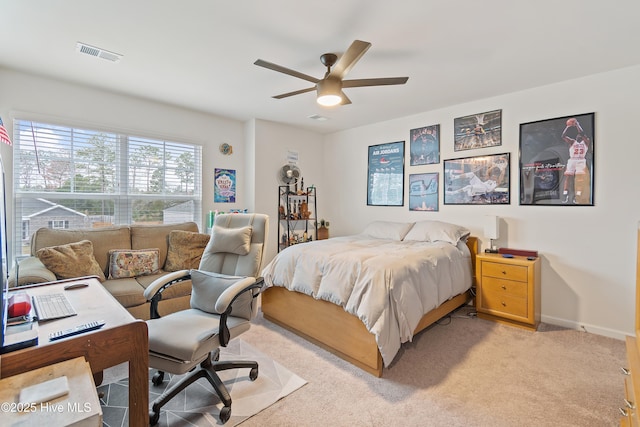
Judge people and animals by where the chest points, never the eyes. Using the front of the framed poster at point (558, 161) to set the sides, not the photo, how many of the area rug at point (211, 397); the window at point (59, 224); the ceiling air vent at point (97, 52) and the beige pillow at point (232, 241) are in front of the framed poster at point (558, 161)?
4

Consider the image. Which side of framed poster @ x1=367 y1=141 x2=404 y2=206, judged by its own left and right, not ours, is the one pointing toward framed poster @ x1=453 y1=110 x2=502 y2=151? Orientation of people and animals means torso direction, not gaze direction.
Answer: left

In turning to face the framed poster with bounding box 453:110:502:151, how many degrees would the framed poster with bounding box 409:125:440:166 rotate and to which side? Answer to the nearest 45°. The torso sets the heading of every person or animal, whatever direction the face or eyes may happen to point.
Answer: approximately 90° to its left

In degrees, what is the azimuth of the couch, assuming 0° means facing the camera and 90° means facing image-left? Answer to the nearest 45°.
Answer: approximately 0°

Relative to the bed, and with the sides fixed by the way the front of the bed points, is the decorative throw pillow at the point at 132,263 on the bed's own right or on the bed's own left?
on the bed's own right

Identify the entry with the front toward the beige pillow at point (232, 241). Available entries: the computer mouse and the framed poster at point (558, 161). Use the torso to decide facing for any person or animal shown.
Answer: the framed poster

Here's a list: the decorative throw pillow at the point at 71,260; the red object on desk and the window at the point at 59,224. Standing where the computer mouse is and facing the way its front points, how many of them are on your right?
2

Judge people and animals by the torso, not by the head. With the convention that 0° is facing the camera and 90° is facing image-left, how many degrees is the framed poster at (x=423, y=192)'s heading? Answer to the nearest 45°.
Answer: approximately 45°

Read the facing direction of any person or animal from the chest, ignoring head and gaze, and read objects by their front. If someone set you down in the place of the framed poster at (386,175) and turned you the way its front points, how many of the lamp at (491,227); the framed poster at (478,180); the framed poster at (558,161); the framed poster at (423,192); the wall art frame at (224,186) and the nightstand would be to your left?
5

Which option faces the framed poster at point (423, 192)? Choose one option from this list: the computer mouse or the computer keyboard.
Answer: the computer keyboard

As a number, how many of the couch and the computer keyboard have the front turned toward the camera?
1
